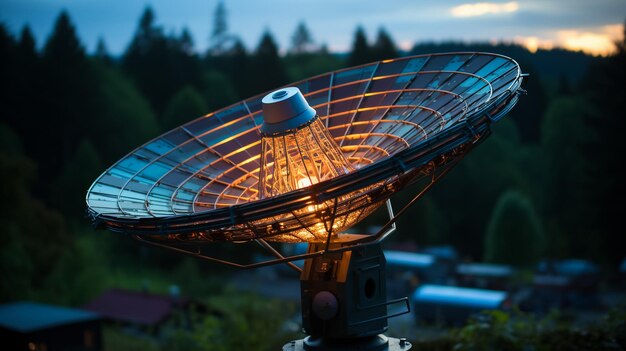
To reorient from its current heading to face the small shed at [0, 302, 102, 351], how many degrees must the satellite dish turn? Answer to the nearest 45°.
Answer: approximately 90° to its right

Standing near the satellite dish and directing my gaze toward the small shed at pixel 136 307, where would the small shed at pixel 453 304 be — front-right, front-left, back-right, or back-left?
front-right

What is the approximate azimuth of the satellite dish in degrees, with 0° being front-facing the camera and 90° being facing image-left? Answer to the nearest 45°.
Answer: approximately 45°

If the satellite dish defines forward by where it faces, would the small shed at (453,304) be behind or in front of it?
behind
